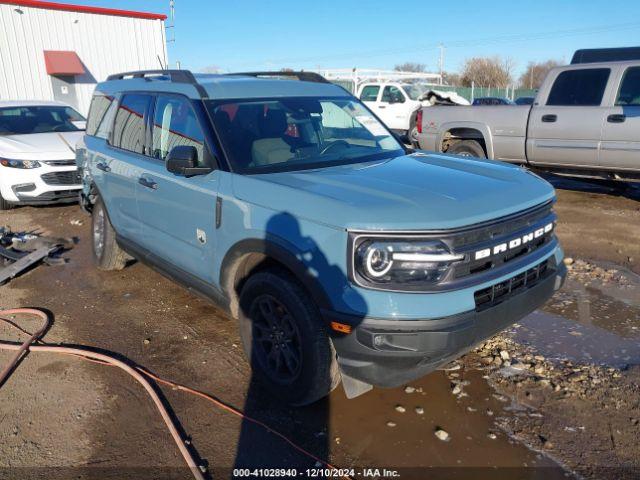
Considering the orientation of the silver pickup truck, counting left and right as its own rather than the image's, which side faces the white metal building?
back

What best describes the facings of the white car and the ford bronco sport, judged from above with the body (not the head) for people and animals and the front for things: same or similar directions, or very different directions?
same or similar directions

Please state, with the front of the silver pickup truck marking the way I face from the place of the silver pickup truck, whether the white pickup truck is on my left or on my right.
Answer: on my left

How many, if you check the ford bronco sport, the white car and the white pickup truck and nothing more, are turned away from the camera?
0

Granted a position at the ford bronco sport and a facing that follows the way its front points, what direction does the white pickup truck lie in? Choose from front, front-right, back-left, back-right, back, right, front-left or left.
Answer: back-left

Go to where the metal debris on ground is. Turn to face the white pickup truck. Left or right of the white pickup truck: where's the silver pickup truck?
right

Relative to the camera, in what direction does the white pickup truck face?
facing the viewer and to the right of the viewer

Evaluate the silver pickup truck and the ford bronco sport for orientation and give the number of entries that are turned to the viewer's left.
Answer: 0

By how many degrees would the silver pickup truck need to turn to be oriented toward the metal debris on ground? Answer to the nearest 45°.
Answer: approximately 135° to its right

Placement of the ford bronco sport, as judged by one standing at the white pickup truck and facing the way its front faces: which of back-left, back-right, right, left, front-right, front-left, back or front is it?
front-right

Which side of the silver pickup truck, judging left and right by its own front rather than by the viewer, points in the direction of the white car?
back

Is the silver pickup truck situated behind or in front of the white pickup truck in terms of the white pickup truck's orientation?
in front

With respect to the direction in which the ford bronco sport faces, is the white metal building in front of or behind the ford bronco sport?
behind

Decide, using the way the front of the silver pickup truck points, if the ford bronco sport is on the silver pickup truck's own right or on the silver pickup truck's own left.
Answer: on the silver pickup truck's own right

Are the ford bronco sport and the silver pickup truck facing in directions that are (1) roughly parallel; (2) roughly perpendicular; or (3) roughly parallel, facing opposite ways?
roughly parallel

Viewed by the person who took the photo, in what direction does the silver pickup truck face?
facing to the right of the viewer
